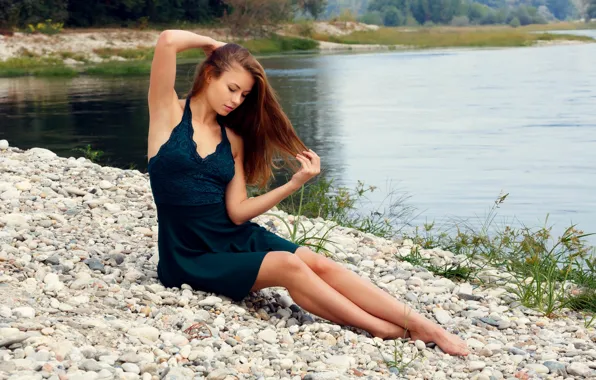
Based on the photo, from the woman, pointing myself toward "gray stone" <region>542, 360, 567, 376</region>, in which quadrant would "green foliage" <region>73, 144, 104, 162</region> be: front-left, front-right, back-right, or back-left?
back-left

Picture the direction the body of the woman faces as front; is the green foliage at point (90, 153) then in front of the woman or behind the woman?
behind

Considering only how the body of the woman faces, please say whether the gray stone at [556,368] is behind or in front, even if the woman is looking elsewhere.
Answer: in front

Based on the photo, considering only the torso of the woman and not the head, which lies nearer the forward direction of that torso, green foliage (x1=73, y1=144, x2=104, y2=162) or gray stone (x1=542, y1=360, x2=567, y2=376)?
the gray stone
